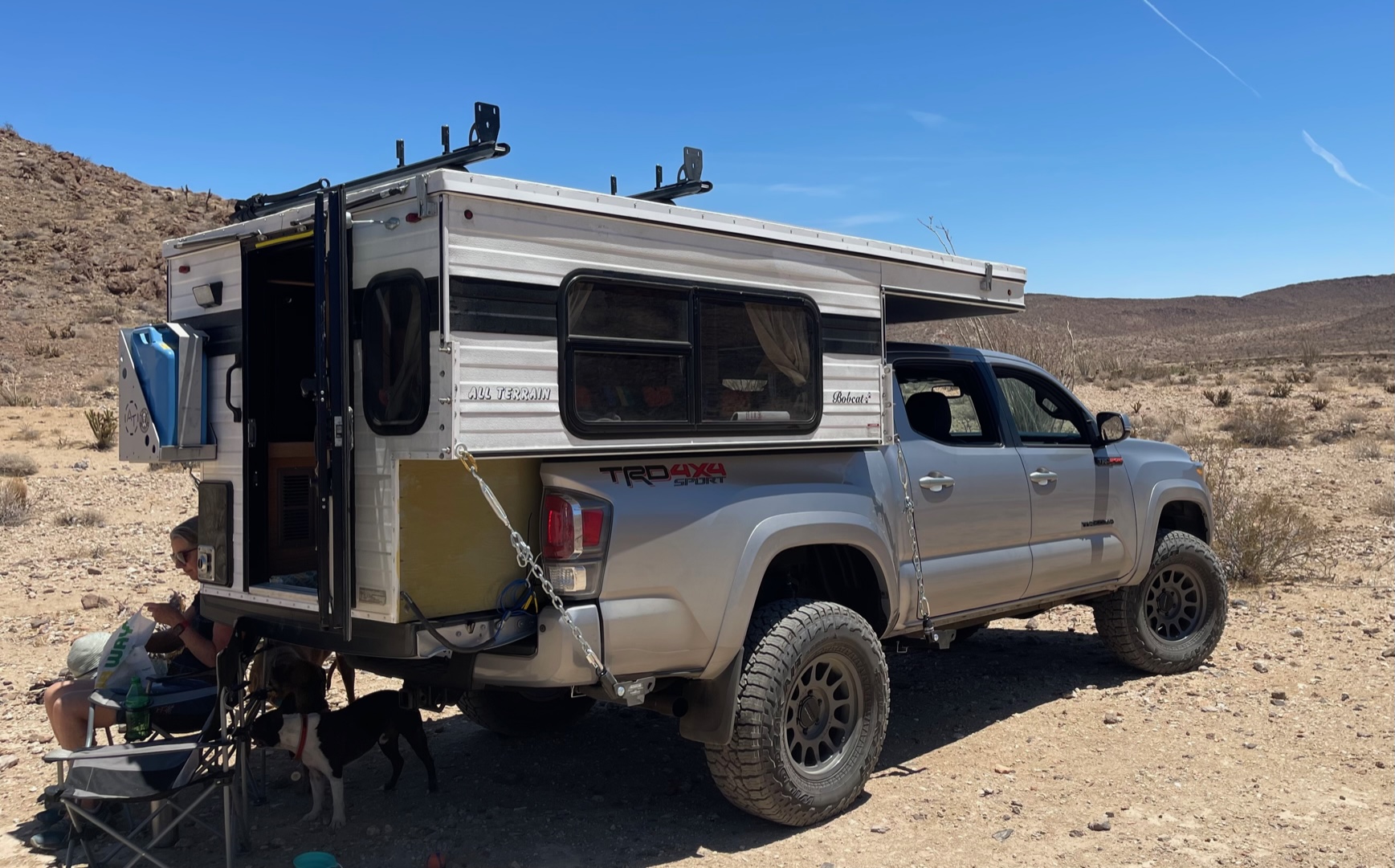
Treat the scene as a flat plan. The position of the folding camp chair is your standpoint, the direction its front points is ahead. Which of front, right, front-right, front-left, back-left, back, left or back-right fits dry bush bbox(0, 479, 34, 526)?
right

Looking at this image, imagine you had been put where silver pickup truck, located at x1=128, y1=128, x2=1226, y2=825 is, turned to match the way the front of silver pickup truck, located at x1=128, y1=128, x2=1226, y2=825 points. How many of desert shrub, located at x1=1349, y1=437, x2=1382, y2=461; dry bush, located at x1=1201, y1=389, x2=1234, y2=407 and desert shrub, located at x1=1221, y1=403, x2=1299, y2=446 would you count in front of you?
3

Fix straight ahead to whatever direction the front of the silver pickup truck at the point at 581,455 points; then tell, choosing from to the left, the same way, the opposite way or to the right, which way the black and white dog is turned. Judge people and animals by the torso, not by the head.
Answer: the opposite way

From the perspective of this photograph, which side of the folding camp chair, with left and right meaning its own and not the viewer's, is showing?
left

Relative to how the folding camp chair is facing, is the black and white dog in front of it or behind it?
behind

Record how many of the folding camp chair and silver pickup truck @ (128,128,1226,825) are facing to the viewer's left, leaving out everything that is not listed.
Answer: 1

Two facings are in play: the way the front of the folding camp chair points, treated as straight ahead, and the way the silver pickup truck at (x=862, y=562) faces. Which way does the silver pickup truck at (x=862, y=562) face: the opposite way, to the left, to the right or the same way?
the opposite way

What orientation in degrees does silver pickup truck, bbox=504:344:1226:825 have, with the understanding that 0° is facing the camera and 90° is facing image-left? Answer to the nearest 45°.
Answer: approximately 225°

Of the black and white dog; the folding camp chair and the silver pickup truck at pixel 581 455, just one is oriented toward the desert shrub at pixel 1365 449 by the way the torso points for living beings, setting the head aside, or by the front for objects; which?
the silver pickup truck

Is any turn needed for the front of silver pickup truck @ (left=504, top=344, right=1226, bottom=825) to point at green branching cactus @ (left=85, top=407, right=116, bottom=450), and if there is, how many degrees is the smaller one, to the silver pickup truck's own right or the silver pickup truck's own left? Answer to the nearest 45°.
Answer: approximately 90° to the silver pickup truck's own left

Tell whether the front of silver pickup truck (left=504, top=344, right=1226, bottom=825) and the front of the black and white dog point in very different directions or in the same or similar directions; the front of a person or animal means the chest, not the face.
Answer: very different directions

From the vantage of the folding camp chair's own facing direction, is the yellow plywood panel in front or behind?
behind

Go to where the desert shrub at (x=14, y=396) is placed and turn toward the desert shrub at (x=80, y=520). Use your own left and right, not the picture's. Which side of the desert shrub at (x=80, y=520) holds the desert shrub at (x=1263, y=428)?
left
